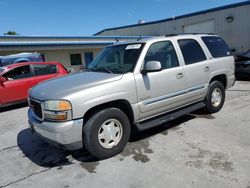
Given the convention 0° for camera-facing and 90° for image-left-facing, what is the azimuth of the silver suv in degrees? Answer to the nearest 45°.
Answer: approximately 45°

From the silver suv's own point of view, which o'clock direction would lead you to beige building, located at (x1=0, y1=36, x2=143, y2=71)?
The beige building is roughly at 4 o'clock from the silver suv.

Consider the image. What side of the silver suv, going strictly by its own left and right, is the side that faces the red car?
right
